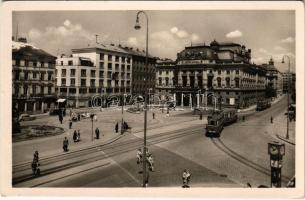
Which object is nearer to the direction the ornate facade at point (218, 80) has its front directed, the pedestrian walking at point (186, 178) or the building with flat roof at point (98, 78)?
the pedestrian walking

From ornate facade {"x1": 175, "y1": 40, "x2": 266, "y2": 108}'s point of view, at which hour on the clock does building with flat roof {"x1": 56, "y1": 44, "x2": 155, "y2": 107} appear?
The building with flat roof is roughly at 3 o'clock from the ornate facade.

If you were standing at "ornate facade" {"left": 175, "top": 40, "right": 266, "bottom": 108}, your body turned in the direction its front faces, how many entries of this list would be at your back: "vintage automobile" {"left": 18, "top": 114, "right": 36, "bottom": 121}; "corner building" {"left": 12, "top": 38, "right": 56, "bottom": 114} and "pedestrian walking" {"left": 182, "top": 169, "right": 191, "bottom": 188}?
0

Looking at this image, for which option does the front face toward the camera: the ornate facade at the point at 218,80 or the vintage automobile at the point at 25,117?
the ornate facade

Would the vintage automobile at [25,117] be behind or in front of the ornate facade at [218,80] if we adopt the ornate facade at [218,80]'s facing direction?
in front

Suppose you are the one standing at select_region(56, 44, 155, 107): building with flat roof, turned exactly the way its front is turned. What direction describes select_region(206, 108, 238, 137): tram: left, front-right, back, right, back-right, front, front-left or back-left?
front

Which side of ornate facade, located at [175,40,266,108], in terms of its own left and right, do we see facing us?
front

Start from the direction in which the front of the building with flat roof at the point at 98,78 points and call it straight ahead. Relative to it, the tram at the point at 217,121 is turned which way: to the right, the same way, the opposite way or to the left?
to the right

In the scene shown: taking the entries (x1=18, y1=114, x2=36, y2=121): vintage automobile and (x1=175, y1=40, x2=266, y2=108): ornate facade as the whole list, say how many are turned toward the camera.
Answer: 1

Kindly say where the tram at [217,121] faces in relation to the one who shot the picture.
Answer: facing the viewer and to the left of the viewer
